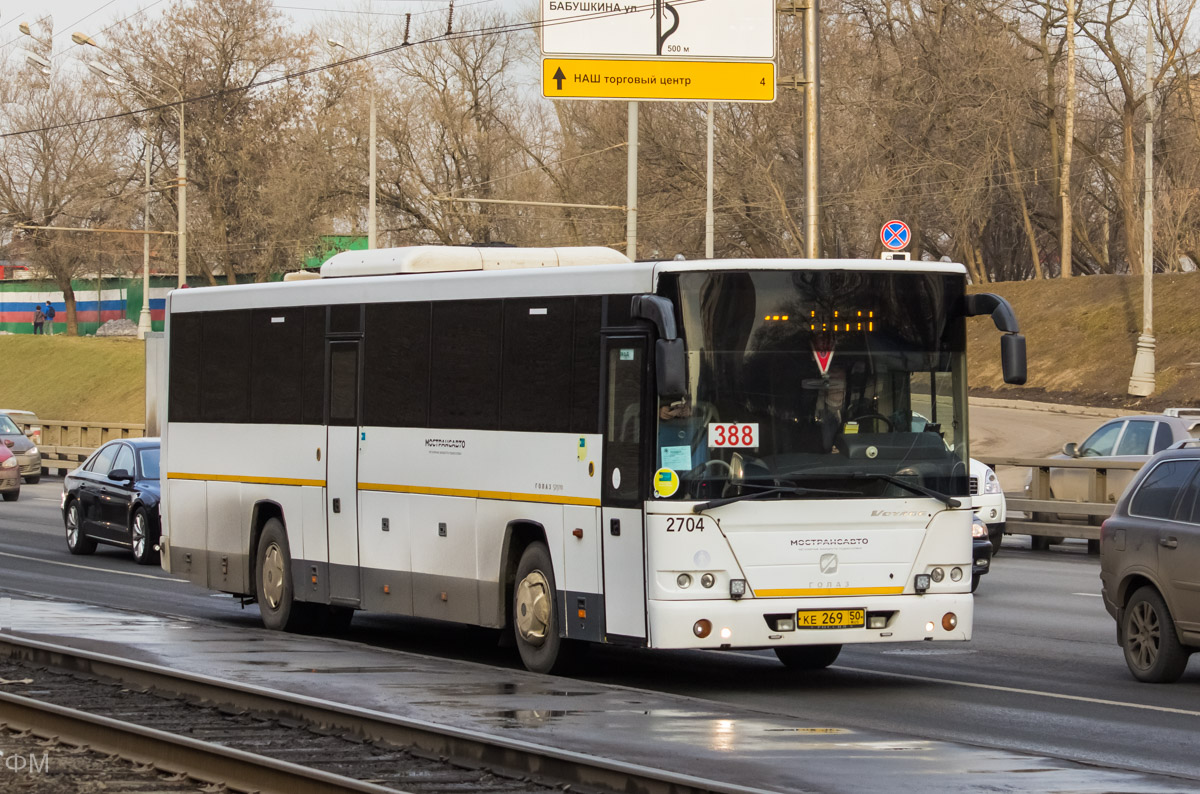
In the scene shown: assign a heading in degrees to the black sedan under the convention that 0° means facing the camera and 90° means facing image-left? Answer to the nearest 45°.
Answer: approximately 315°

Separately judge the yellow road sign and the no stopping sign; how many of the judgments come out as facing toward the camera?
2

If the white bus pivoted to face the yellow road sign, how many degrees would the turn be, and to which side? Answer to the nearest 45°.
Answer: approximately 135° to its left

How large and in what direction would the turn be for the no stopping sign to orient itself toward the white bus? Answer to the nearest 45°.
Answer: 0° — it already faces it

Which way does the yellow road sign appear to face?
toward the camera

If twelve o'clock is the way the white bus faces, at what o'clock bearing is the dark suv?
The dark suv is roughly at 10 o'clock from the white bus.

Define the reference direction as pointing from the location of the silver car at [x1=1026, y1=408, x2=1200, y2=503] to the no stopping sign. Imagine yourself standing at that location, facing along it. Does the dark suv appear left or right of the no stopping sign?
left

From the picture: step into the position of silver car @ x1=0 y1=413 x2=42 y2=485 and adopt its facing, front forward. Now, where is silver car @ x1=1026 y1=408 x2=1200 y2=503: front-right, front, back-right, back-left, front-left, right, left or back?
front

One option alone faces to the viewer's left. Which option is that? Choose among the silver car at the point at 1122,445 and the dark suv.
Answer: the silver car

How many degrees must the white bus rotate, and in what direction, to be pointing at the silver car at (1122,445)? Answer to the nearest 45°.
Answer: approximately 90° to its left

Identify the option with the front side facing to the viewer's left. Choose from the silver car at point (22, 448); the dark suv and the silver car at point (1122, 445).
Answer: the silver car at point (1122, 445)

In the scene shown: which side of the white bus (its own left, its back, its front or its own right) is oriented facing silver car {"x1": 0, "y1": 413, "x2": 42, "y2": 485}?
back

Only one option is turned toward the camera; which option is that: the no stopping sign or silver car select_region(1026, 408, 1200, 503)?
the no stopping sign

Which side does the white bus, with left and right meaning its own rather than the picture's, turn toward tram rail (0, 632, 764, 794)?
right

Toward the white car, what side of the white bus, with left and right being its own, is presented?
left

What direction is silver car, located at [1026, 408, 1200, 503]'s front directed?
to the viewer's left

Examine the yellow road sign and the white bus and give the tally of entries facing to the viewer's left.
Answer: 0

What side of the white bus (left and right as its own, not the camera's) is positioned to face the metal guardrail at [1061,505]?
left
